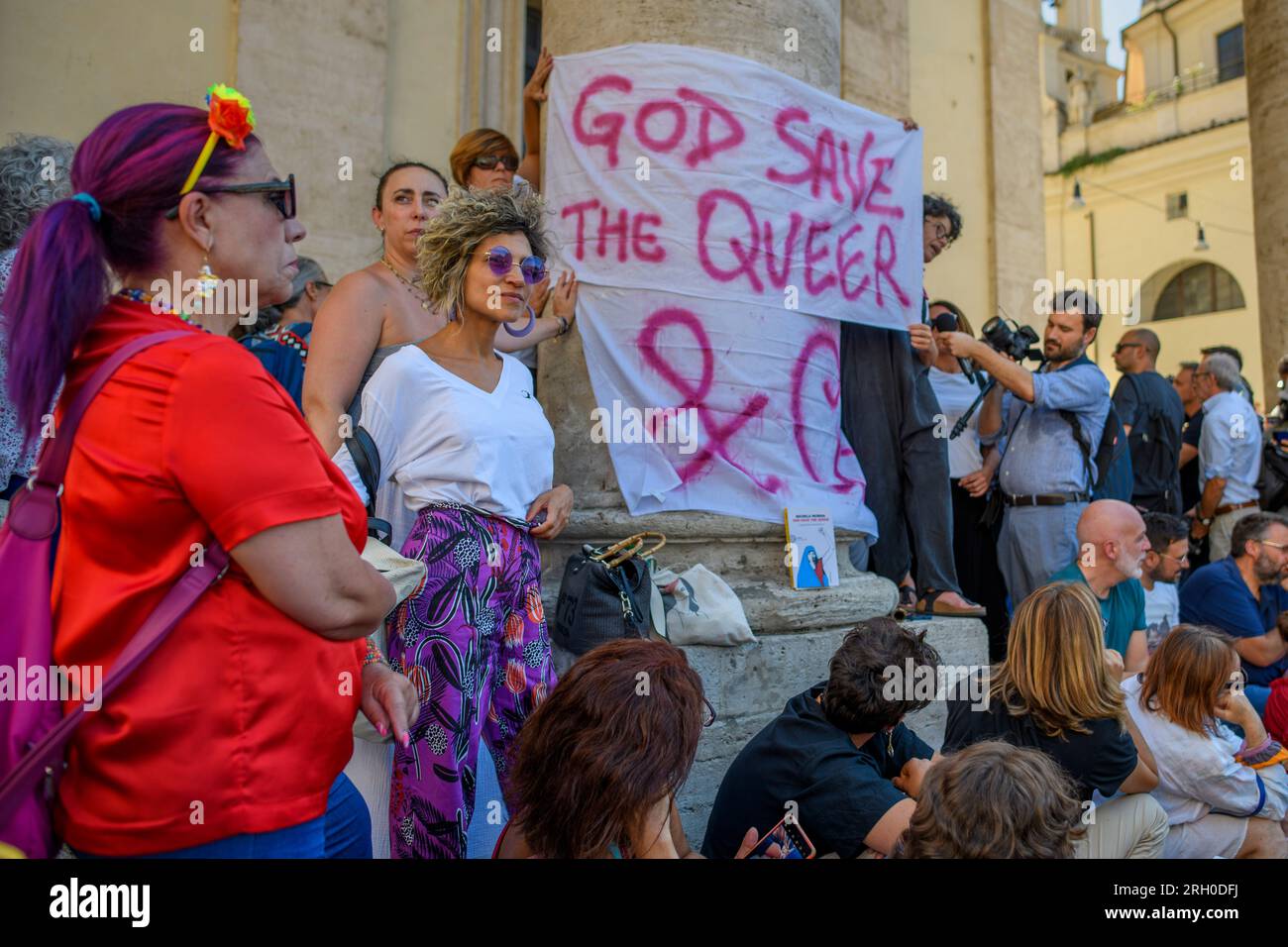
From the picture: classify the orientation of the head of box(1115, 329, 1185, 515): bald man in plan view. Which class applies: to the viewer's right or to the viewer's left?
to the viewer's left

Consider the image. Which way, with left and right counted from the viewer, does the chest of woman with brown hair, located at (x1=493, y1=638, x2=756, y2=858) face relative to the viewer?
facing away from the viewer and to the right of the viewer

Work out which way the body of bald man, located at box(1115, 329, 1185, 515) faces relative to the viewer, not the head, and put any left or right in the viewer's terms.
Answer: facing away from the viewer and to the left of the viewer

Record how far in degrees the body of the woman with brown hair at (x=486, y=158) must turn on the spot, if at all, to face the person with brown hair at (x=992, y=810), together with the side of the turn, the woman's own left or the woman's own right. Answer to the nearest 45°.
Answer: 0° — they already face them

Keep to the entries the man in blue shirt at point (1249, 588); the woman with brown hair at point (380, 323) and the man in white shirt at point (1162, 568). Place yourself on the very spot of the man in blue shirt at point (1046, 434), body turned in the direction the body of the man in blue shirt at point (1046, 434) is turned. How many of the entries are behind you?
2

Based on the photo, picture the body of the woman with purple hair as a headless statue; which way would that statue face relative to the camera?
to the viewer's right

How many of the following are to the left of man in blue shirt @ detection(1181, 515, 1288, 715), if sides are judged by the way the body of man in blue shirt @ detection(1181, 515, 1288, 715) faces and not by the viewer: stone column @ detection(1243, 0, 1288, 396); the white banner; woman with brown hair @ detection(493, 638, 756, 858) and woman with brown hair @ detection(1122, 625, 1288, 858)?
1

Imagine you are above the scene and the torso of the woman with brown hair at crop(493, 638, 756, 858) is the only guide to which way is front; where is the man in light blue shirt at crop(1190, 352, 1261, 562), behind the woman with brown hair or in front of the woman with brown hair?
in front

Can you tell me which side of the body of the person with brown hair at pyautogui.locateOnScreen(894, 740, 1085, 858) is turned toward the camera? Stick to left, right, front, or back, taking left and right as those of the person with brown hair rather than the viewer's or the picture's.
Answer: back

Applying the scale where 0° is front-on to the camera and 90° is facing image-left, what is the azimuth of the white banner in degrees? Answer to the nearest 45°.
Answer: approximately 0°

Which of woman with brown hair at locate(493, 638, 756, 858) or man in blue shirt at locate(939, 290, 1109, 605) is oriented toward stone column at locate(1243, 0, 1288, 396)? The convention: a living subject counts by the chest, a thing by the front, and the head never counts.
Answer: the woman with brown hair

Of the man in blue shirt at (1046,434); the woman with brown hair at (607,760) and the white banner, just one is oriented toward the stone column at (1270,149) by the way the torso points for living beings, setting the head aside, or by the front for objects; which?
the woman with brown hair

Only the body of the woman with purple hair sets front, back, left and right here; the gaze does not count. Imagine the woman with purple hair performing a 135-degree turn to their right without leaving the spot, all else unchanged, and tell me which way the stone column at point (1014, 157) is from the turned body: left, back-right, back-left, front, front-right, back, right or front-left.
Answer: back
